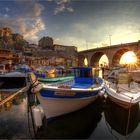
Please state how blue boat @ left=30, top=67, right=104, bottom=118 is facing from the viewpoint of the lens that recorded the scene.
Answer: facing the viewer and to the left of the viewer

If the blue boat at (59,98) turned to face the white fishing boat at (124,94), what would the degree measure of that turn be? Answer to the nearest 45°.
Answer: approximately 180°

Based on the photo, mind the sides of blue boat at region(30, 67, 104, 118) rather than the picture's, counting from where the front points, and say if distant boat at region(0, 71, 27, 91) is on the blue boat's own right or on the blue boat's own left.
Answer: on the blue boat's own right
